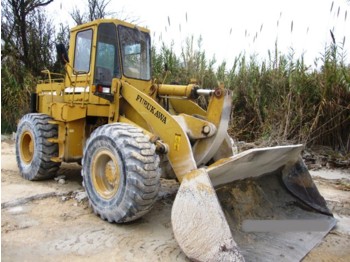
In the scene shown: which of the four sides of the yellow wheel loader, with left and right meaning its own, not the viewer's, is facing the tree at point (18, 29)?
back

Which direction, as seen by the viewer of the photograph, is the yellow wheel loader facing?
facing the viewer and to the right of the viewer
